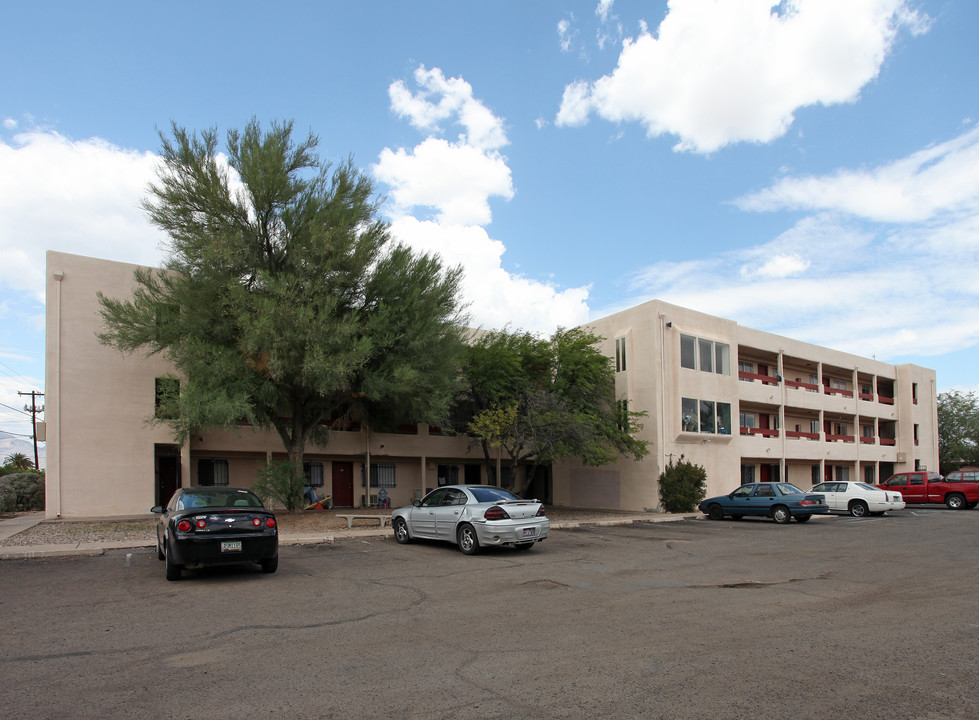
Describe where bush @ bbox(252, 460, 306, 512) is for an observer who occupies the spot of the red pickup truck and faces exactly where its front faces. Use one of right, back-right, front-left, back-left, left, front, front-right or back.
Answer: front-left

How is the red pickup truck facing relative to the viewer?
to the viewer's left

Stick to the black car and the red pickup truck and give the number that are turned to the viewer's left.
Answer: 1

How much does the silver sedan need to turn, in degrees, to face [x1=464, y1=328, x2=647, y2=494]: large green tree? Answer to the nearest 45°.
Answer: approximately 45° to its right

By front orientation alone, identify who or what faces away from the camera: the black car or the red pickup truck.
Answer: the black car

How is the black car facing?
away from the camera

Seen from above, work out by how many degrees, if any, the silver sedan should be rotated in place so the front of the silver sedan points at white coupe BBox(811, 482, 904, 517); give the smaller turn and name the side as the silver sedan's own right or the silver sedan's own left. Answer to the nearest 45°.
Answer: approximately 90° to the silver sedan's own right

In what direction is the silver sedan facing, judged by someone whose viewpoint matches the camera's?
facing away from the viewer and to the left of the viewer

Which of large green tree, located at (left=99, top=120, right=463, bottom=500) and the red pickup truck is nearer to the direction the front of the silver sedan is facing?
the large green tree
